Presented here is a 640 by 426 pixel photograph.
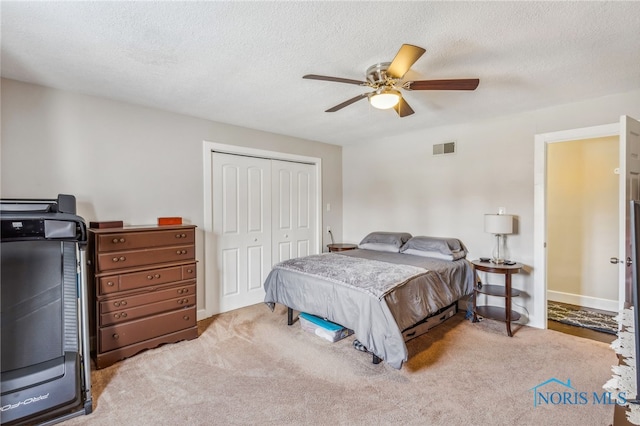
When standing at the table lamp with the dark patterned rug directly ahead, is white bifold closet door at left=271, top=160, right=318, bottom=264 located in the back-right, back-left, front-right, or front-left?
back-left

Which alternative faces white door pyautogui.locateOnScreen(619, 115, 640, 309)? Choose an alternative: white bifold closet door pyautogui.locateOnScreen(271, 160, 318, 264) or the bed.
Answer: the white bifold closet door

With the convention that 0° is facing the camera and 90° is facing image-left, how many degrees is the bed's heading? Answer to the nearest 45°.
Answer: approximately 45°

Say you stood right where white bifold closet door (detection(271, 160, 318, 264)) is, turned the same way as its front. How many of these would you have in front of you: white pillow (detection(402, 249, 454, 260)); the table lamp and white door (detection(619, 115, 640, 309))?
3

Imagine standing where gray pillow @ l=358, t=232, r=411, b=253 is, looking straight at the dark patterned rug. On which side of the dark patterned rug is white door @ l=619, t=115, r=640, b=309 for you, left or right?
right

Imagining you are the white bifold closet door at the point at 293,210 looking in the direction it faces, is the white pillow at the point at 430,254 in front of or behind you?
in front

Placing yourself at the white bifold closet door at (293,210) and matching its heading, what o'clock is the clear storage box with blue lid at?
The clear storage box with blue lid is roughly at 1 o'clock from the white bifold closet door.

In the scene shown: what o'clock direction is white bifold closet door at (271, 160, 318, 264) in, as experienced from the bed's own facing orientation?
The white bifold closet door is roughly at 3 o'clock from the bed.

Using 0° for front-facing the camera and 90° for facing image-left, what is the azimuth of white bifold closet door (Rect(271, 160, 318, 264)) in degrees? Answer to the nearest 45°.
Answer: approximately 315°

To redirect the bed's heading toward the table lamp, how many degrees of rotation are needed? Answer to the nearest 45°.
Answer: approximately 180°

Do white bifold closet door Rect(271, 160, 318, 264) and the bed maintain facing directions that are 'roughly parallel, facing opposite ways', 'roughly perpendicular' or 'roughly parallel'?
roughly perpendicular
